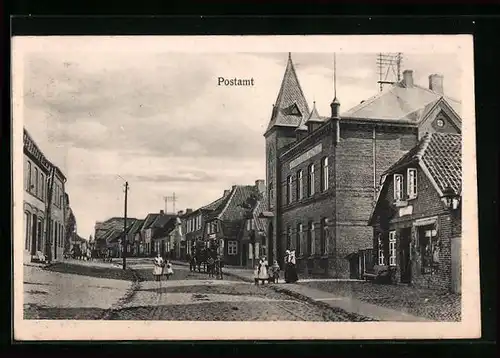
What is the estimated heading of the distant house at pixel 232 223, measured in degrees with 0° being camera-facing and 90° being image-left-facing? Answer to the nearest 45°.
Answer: approximately 45°
